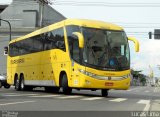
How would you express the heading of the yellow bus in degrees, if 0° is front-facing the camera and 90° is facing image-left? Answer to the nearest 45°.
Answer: approximately 315°
